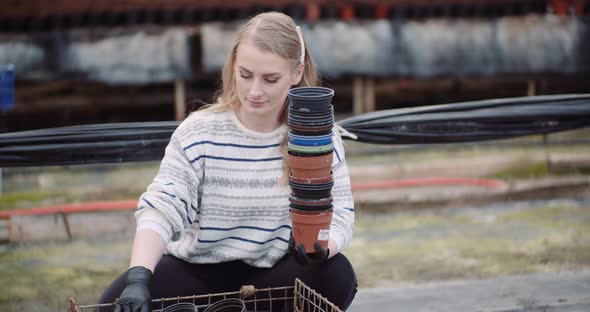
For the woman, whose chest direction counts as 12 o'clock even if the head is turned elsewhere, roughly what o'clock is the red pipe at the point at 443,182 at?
The red pipe is roughly at 7 o'clock from the woman.

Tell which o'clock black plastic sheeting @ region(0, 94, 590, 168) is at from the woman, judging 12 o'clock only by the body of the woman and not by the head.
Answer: The black plastic sheeting is roughly at 7 o'clock from the woman.

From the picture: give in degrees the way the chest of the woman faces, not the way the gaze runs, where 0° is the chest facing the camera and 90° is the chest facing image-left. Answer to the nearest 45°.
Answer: approximately 0°

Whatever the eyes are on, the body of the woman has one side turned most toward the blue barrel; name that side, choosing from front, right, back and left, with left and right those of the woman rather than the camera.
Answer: back

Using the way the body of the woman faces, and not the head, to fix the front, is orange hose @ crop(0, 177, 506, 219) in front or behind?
behind
